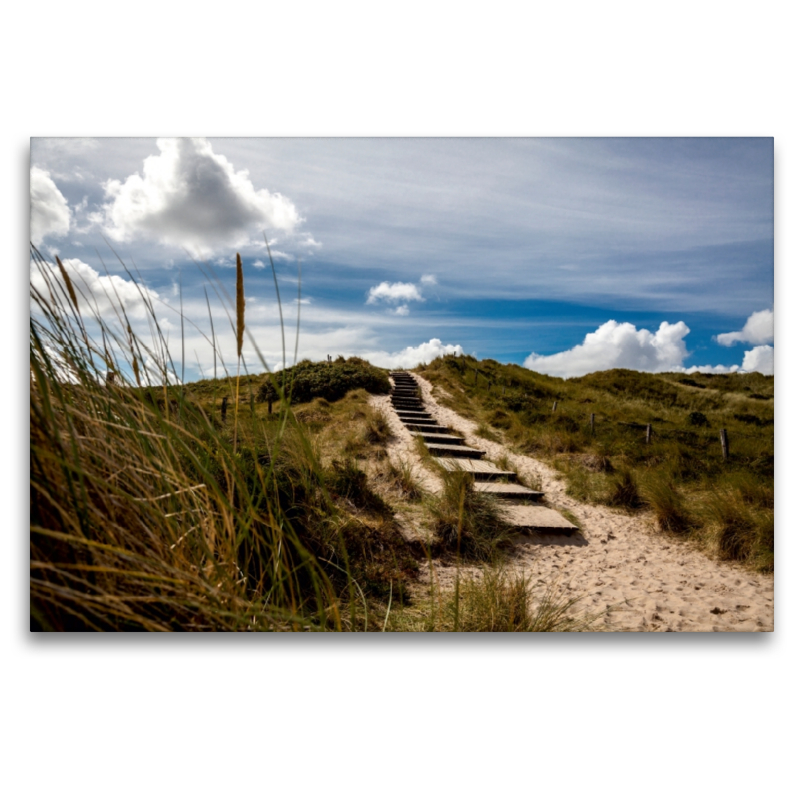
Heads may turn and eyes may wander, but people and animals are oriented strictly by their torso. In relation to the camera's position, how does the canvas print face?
facing the viewer
